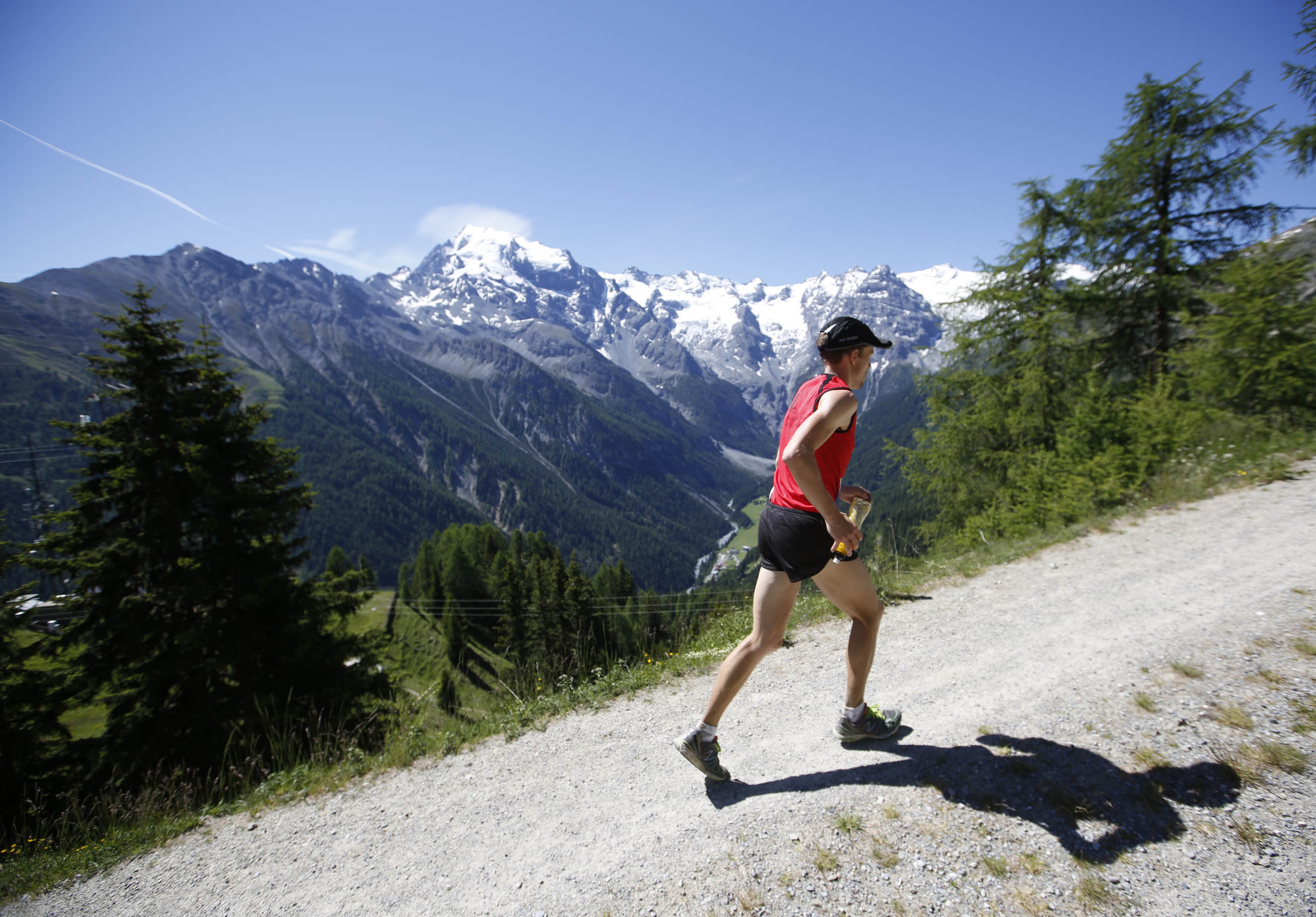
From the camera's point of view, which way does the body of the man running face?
to the viewer's right

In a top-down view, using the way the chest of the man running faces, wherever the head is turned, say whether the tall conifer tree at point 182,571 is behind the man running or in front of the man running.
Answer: behind

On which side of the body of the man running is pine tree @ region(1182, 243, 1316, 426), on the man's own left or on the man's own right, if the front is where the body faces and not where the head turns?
on the man's own left

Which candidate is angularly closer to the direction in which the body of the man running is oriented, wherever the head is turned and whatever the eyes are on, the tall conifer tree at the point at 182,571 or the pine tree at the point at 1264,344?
the pine tree

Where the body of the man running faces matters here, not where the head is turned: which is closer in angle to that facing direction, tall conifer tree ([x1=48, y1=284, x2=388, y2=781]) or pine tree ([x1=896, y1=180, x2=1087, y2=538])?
the pine tree

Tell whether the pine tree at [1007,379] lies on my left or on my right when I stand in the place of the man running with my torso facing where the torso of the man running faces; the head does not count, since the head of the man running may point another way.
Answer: on my left

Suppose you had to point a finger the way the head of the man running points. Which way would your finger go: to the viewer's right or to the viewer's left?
to the viewer's right
